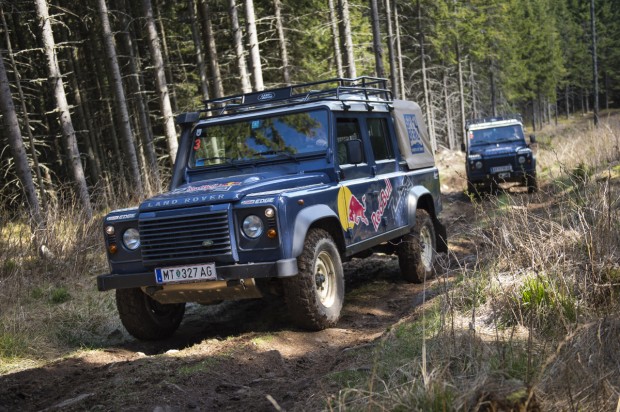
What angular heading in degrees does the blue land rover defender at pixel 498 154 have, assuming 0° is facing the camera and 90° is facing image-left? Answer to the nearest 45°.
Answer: approximately 0°

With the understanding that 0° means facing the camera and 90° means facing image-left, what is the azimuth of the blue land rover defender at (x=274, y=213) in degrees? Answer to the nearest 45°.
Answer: approximately 45°
